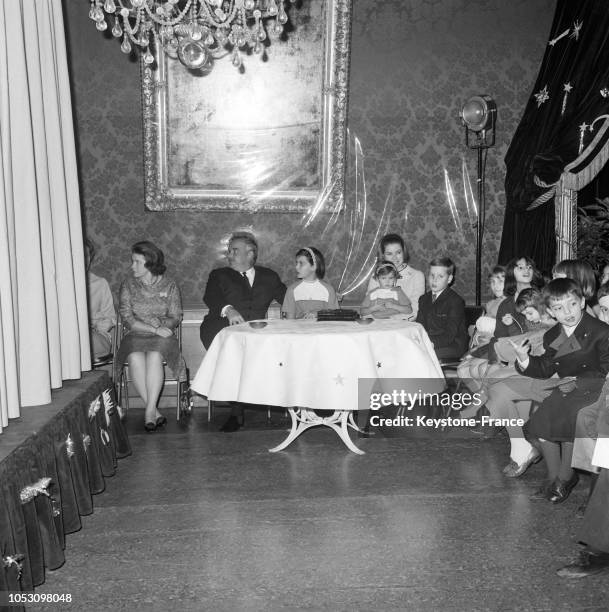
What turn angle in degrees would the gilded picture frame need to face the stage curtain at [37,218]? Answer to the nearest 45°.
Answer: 0° — it already faces it

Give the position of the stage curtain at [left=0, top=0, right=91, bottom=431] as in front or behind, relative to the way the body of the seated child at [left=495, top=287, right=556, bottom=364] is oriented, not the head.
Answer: in front

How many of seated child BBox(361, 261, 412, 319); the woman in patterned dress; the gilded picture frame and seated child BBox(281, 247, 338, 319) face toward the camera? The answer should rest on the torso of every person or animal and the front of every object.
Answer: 4

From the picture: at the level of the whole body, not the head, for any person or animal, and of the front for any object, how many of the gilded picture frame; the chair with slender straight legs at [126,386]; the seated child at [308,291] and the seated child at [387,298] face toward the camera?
4

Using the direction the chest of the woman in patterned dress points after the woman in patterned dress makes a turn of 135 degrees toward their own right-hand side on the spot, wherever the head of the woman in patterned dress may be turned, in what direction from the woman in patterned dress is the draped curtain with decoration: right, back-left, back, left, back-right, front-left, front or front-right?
back-right

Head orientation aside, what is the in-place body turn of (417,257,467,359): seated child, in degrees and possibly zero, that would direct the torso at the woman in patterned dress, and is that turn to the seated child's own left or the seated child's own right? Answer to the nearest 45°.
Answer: approximately 45° to the seated child's own right

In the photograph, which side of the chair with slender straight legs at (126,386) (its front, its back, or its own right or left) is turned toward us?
front

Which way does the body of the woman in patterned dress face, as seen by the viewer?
toward the camera

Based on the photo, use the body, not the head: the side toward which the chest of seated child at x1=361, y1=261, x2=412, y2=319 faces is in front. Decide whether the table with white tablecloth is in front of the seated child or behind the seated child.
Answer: in front

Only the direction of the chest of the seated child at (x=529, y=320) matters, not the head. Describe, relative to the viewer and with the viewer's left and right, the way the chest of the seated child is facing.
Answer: facing the viewer and to the left of the viewer

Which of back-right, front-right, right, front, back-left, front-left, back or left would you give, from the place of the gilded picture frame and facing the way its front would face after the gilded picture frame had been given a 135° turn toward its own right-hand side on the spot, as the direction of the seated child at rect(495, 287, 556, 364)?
back

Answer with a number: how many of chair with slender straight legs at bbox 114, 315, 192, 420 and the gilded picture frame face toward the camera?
2

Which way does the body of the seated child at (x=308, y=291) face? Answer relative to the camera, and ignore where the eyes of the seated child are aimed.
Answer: toward the camera

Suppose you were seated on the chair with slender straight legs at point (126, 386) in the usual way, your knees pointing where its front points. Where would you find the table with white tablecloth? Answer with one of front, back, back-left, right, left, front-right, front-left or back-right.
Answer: front-left

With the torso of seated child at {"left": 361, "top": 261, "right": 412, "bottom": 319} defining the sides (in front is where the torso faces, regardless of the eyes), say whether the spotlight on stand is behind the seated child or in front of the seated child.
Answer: behind

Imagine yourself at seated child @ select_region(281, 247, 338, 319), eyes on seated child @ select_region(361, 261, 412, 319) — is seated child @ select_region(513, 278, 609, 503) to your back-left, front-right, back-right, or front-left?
front-right

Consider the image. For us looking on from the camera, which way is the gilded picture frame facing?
facing the viewer

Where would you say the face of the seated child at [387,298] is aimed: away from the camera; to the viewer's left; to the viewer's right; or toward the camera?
toward the camera
